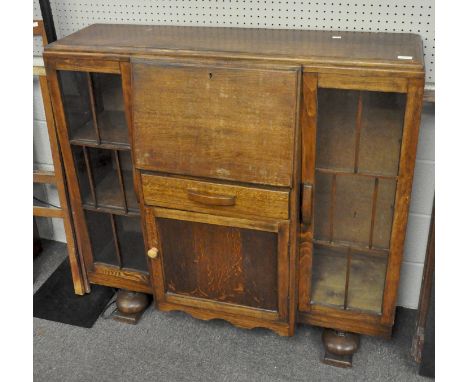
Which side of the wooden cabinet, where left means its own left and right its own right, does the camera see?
front
